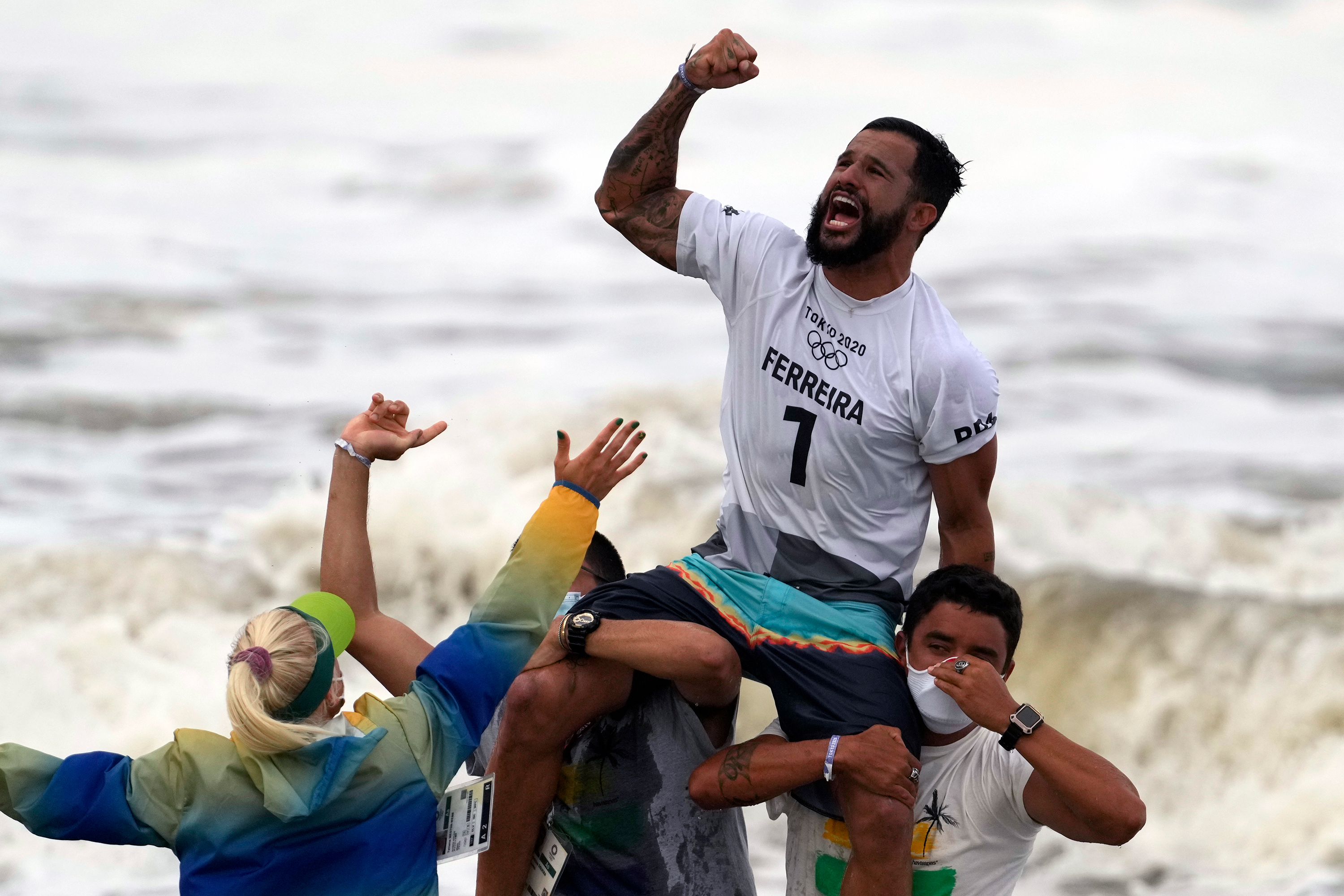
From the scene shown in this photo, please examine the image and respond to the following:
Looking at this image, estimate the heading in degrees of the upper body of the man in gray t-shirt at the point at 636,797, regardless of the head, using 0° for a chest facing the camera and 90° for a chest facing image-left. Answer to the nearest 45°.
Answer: approximately 45°

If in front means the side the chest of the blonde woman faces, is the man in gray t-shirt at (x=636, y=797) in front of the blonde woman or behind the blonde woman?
in front

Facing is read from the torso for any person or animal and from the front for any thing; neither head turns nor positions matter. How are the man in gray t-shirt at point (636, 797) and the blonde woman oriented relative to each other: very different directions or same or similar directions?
very different directions

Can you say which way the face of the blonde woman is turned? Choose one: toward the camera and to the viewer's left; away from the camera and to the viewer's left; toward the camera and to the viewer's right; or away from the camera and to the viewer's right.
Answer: away from the camera and to the viewer's right

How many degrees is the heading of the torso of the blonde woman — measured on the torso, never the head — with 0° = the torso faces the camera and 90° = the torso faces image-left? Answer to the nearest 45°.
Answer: approximately 225°

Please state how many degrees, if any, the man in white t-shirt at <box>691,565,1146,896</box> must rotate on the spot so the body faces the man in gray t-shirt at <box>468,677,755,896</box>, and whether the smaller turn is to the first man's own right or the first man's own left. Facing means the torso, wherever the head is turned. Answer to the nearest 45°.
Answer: approximately 90° to the first man's own right

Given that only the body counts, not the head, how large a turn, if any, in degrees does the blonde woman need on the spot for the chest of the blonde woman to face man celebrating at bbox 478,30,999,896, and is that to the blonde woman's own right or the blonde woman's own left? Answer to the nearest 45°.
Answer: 0° — they already face them

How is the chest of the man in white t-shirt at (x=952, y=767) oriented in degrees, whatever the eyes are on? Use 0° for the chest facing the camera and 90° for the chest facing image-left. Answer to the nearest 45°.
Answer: approximately 0°
